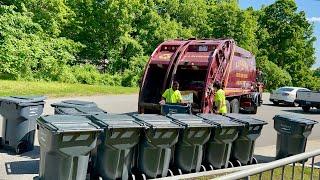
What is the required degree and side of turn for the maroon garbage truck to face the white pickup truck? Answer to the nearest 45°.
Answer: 0° — it already faces it

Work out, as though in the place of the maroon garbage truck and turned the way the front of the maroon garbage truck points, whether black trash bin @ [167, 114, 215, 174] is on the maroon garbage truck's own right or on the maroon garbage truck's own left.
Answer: on the maroon garbage truck's own right

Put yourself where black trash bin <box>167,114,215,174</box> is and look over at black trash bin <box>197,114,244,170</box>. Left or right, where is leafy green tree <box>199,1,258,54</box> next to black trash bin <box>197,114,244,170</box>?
left

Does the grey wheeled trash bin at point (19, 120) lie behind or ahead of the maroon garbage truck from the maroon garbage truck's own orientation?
behind

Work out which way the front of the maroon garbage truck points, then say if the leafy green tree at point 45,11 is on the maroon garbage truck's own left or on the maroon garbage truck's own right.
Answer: on the maroon garbage truck's own left

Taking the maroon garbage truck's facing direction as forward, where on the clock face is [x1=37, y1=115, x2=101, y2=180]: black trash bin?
The black trash bin is roughly at 5 o'clock from the maroon garbage truck.

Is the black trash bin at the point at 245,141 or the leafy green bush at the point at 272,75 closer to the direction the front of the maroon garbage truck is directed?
the leafy green bush

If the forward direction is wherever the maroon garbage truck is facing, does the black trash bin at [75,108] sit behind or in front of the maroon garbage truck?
behind

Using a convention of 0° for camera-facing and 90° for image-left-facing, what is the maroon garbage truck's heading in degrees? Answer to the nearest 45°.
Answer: approximately 225°

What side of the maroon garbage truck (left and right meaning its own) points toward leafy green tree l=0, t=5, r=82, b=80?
left
